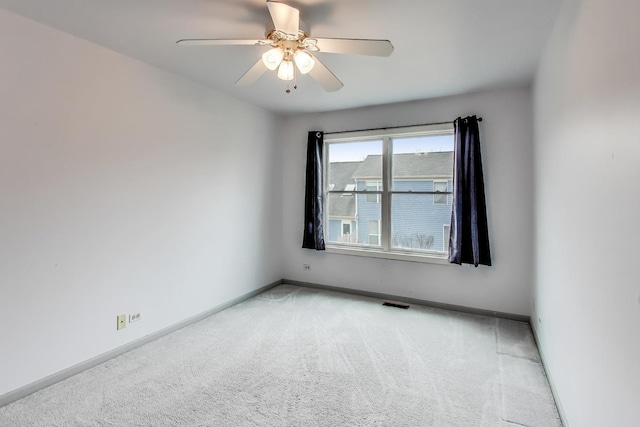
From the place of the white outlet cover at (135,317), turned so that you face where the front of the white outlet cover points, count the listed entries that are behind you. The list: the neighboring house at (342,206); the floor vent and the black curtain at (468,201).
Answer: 0

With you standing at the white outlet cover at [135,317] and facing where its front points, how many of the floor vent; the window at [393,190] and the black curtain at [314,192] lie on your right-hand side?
0

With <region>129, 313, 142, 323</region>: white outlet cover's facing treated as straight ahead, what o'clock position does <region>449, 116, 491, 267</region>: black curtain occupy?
The black curtain is roughly at 11 o'clock from the white outlet cover.

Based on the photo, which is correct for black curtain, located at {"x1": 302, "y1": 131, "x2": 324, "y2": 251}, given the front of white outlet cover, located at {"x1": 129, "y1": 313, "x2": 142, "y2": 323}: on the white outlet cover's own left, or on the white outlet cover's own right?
on the white outlet cover's own left

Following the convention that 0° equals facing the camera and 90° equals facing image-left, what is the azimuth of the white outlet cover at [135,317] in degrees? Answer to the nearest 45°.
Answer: approximately 315°

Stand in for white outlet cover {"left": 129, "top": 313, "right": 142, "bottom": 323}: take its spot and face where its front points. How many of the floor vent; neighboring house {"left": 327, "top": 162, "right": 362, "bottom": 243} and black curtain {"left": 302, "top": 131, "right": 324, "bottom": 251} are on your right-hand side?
0

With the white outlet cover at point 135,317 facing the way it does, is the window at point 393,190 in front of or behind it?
in front

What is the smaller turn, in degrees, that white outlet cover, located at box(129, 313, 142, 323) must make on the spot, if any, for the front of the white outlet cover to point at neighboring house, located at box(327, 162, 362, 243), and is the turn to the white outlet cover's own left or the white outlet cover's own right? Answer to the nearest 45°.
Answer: approximately 45° to the white outlet cover's own left

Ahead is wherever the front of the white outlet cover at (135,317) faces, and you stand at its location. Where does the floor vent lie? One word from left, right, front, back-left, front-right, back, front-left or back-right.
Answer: front-left
